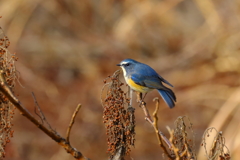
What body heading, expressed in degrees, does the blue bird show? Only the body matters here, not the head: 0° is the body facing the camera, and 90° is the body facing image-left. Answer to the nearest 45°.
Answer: approximately 90°

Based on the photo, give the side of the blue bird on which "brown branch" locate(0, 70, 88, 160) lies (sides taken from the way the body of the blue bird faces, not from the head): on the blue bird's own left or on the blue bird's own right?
on the blue bird's own left

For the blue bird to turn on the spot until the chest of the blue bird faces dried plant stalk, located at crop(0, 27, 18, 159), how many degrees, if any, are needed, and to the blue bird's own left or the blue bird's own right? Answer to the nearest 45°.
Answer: approximately 45° to the blue bird's own left
